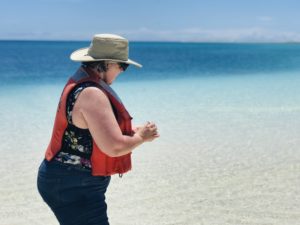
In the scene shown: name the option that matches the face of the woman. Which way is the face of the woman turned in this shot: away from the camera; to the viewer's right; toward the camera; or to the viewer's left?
to the viewer's right

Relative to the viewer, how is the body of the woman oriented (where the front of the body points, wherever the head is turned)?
to the viewer's right
